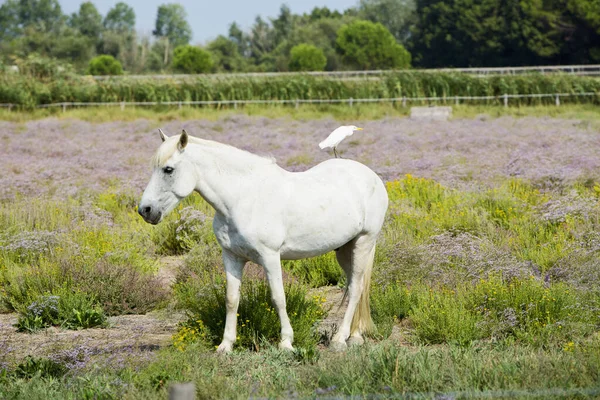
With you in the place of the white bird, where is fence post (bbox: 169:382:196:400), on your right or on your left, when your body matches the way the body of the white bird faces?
on your right

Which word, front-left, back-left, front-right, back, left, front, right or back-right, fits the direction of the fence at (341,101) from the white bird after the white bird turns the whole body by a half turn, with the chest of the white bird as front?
right

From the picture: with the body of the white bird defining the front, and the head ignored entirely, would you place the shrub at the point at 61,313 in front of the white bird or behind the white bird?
behind

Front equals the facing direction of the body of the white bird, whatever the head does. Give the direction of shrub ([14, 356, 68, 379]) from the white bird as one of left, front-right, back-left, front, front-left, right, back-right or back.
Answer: back-right

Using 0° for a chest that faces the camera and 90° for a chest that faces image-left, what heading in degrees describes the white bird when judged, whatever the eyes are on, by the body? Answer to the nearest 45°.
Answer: approximately 270°
